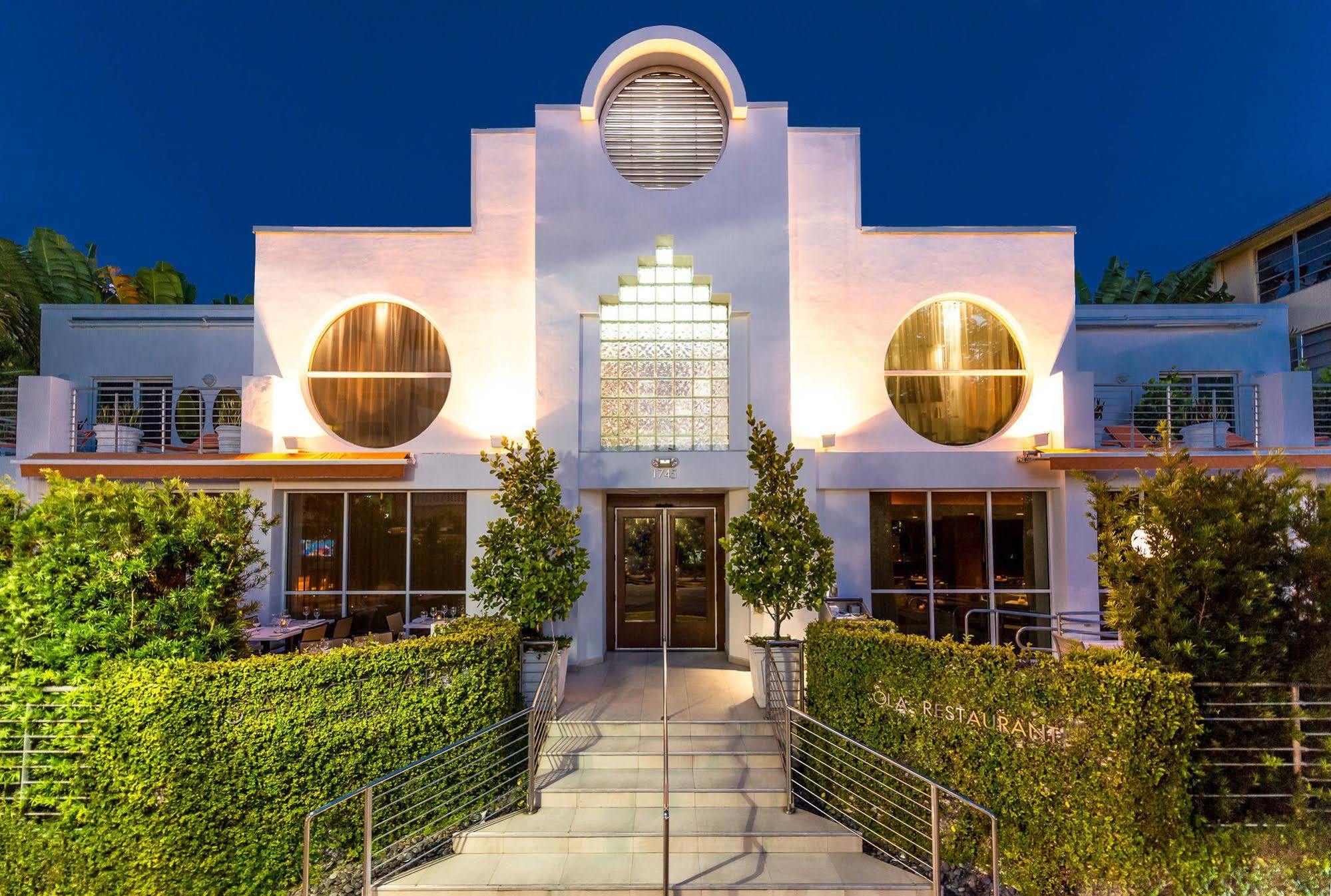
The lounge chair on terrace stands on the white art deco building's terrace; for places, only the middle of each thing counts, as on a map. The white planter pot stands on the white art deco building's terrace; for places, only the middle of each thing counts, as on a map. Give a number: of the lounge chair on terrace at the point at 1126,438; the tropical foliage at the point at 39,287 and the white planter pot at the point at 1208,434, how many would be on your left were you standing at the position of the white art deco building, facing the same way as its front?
2

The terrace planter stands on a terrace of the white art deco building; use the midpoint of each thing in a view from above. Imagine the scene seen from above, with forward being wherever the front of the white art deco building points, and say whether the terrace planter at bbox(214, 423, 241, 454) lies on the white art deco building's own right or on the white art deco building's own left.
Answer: on the white art deco building's own right

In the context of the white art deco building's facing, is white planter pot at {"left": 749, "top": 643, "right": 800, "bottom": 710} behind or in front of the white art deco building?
in front

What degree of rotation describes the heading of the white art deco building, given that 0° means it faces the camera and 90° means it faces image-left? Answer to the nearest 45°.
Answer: approximately 0°

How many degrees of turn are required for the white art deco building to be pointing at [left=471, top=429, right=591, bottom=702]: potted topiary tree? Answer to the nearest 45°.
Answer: approximately 45° to its right

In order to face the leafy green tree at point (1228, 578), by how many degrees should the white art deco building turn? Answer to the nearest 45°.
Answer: approximately 45° to its left

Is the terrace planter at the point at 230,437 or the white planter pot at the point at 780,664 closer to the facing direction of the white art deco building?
the white planter pot
